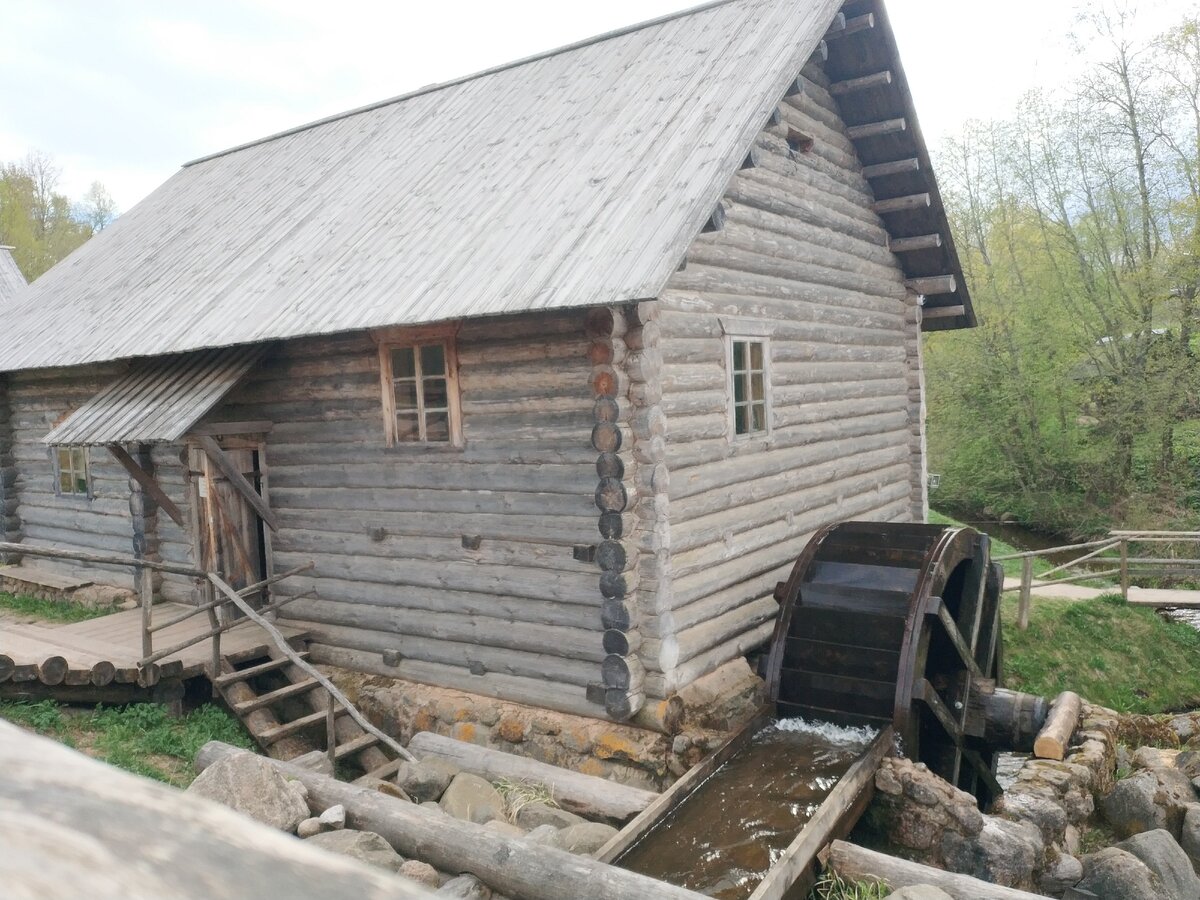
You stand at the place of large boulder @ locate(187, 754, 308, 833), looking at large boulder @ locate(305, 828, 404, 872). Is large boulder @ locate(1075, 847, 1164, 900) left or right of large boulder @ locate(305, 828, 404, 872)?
left

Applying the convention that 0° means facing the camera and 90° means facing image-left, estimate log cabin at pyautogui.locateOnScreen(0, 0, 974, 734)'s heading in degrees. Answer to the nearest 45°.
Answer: approximately 45°

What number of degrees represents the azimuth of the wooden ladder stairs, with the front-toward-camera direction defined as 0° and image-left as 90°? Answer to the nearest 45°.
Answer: approximately 315°

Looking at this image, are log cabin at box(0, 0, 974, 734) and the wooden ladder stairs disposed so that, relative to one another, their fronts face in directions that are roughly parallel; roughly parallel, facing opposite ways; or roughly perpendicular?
roughly perpendicular

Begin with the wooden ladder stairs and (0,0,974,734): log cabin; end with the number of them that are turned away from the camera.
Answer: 0

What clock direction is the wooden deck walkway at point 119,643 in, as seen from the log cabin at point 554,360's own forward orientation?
The wooden deck walkway is roughly at 2 o'clock from the log cabin.

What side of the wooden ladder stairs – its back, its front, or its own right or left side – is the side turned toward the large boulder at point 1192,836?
front

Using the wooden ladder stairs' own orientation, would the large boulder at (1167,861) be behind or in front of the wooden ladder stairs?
in front

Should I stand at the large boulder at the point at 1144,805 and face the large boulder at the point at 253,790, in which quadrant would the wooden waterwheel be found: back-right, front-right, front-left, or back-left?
front-right

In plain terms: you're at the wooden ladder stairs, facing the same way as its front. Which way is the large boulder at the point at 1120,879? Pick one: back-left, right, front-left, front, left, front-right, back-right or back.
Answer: front

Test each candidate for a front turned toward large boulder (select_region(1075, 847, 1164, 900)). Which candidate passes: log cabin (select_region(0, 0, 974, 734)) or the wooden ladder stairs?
the wooden ladder stairs

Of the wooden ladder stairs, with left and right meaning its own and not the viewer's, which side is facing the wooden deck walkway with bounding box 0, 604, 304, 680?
back

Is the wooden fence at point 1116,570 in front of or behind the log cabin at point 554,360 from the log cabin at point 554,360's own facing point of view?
behind

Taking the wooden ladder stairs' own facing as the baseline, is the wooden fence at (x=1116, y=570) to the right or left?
on its left

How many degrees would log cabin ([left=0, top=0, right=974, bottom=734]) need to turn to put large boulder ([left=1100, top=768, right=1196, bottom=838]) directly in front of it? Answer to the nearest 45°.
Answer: approximately 90° to its left

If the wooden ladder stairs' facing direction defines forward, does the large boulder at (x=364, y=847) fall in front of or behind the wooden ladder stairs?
in front
